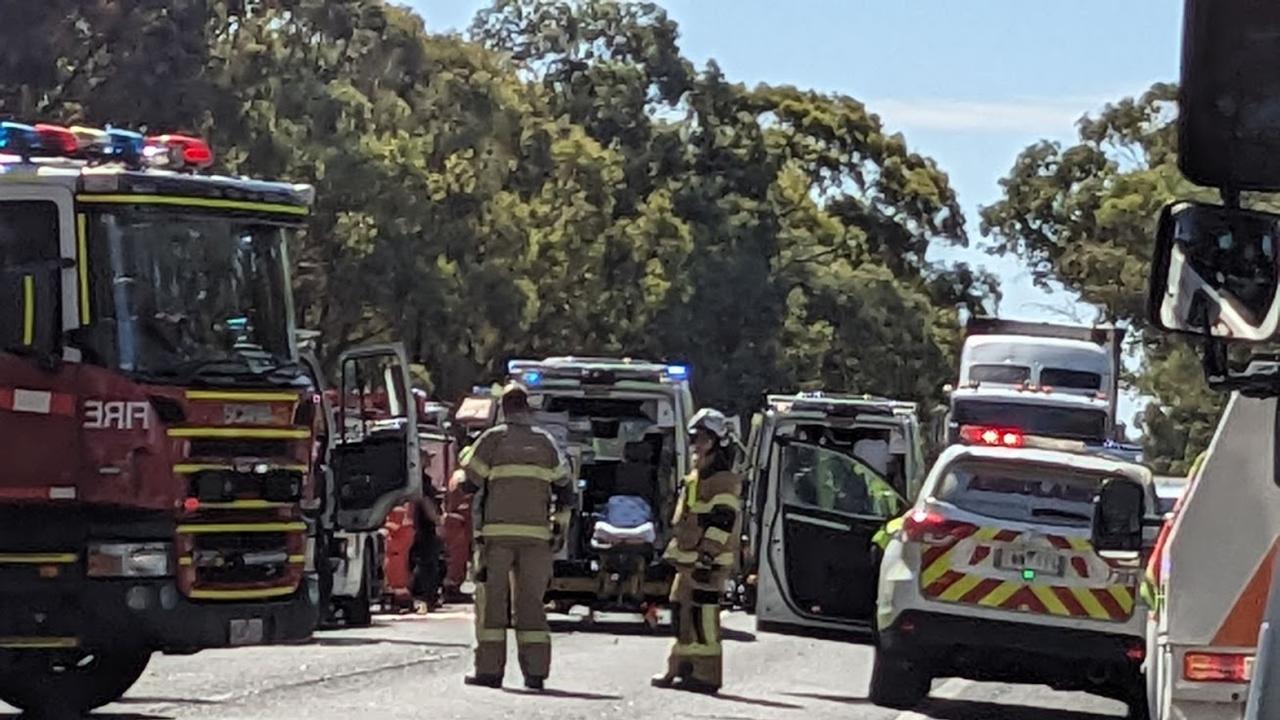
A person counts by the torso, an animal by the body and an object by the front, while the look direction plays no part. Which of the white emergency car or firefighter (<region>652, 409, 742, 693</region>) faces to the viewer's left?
the firefighter

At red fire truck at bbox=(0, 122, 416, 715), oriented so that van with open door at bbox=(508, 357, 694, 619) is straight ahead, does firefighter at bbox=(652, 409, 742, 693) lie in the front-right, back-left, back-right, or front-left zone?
front-right

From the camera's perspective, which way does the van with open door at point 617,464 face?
away from the camera

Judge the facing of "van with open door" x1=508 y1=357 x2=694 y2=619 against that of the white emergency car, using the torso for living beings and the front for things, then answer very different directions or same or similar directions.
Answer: same or similar directions

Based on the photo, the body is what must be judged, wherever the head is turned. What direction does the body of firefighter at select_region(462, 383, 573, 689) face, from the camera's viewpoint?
away from the camera

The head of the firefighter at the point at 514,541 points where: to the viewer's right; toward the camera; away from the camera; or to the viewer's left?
away from the camera

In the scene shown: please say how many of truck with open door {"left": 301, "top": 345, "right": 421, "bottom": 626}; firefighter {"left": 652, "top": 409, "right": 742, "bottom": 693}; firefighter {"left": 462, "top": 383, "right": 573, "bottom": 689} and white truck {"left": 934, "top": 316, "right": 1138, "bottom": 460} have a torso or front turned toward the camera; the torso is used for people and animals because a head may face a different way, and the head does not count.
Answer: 1

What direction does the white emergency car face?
away from the camera

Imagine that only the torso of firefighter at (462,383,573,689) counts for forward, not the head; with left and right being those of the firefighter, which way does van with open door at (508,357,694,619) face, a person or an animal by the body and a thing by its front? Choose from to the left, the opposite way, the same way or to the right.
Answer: the same way

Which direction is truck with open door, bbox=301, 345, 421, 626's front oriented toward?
away from the camera
